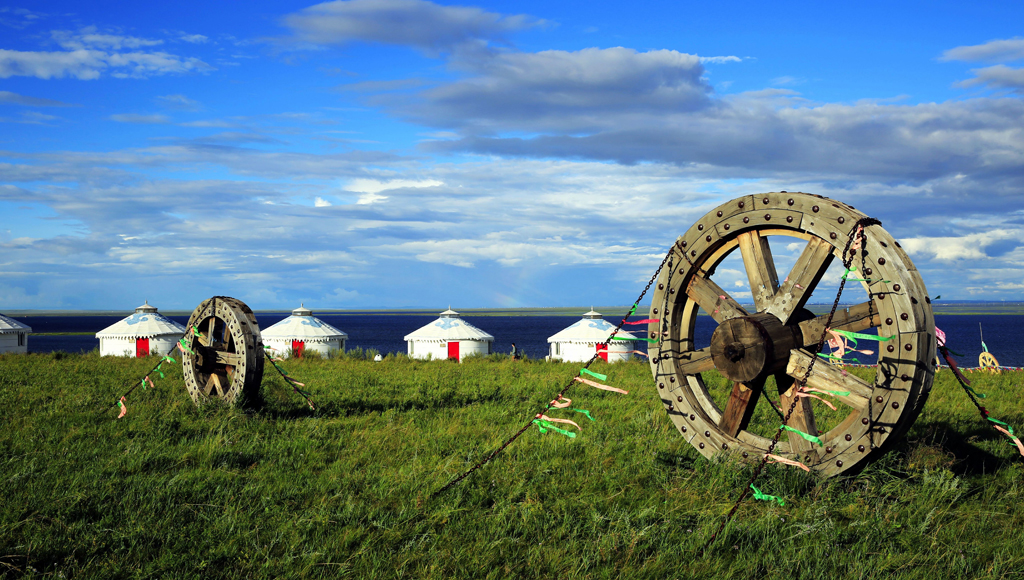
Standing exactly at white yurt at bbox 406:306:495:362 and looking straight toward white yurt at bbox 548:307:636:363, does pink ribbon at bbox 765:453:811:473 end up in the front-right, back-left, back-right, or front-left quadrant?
front-right

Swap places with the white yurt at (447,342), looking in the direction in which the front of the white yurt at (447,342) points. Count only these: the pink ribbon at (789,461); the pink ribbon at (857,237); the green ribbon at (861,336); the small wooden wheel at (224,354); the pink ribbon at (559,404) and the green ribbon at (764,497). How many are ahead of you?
6

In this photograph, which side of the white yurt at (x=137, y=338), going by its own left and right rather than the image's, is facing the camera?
front

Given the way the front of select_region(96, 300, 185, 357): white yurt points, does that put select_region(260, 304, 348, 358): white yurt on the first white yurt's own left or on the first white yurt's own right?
on the first white yurt's own left

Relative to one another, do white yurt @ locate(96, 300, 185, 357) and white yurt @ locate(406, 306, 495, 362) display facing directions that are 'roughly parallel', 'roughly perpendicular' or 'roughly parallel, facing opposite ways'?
roughly parallel

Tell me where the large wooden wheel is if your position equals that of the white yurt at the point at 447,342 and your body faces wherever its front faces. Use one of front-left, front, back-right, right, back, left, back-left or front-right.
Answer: front

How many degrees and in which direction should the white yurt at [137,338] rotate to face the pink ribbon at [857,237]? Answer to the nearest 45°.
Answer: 0° — it already faces it

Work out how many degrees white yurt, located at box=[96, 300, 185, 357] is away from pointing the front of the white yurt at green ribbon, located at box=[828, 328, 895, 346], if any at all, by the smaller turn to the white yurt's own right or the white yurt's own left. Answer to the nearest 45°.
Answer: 0° — it already faces it

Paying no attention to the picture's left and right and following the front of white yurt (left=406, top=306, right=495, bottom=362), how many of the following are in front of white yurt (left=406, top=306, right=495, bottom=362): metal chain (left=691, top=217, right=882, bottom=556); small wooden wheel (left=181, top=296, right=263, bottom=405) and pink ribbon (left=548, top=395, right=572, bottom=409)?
3

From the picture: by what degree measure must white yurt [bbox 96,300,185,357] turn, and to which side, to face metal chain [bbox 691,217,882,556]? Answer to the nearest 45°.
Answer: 0° — it already faces it

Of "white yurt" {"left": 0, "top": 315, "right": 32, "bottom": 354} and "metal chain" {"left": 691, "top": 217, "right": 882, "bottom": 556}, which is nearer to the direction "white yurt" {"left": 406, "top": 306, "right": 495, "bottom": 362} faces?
the metal chain

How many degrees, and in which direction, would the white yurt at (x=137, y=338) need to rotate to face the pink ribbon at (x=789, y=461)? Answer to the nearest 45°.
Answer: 0° — it already faces it

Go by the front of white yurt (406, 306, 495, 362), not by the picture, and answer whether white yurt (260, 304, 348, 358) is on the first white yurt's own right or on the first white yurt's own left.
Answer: on the first white yurt's own right

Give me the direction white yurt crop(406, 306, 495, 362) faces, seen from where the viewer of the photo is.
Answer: facing the viewer

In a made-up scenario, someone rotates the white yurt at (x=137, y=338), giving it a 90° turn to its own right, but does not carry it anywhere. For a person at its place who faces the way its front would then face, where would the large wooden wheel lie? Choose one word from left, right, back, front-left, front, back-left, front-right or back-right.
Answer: left

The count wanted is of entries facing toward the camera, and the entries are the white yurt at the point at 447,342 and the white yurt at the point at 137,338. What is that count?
2

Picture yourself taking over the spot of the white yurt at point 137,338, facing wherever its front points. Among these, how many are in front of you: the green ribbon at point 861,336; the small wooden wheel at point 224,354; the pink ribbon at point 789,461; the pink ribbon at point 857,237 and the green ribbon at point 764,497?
5

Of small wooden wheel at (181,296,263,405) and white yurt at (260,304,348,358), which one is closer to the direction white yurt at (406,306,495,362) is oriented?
the small wooden wheel

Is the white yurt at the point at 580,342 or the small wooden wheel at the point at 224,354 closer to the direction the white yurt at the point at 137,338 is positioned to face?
the small wooden wheel
